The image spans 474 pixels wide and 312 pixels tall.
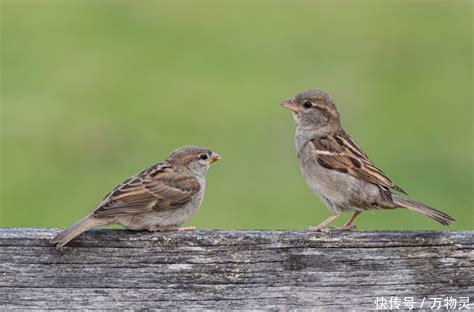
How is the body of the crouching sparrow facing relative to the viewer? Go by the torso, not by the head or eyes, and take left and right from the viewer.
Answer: facing to the right of the viewer

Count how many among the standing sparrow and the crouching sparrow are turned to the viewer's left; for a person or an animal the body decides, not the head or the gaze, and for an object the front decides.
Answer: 1

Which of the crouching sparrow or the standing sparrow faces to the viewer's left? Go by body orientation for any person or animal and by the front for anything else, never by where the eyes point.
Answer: the standing sparrow

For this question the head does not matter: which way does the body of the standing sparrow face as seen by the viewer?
to the viewer's left

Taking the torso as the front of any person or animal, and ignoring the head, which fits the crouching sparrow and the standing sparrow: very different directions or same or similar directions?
very different directions
